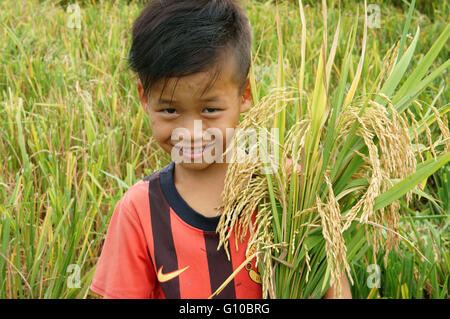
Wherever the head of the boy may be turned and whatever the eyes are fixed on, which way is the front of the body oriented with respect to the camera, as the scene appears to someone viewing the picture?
toward the camera
